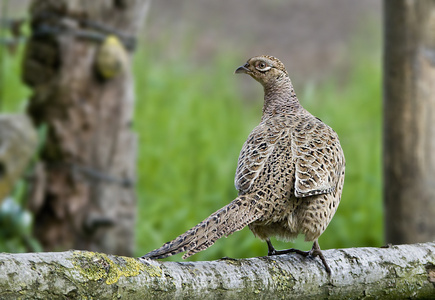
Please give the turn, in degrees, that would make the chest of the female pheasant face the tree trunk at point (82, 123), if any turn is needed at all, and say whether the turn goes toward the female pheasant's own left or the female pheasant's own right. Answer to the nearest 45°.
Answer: approximately 90° to the female pheasant's own left

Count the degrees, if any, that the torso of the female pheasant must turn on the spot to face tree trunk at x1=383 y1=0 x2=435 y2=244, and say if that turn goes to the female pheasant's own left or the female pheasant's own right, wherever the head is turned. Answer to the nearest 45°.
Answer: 0° — it already faces it

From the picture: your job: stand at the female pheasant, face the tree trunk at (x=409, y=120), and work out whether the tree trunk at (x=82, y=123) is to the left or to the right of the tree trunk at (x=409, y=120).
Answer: left

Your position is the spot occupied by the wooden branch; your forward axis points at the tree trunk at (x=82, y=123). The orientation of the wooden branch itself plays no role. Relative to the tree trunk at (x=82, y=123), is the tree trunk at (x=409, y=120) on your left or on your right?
right

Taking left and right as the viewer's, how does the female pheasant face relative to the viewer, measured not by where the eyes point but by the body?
facing away from the viewer and to the right of the viewer
